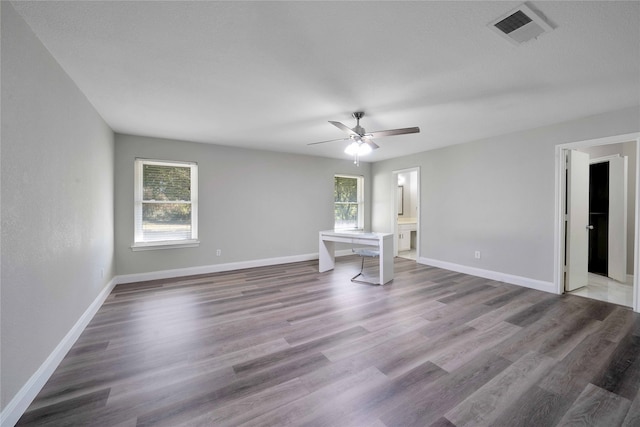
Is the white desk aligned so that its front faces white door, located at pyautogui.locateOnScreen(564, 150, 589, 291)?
no

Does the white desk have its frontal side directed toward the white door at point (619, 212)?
no

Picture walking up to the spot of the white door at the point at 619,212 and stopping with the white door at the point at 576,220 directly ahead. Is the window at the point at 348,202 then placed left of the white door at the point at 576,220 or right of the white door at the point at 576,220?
right

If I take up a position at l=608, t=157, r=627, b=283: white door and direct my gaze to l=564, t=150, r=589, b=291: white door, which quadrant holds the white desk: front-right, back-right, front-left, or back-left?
front-right

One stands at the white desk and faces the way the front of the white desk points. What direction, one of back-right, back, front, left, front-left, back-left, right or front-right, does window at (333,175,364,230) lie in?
back-right

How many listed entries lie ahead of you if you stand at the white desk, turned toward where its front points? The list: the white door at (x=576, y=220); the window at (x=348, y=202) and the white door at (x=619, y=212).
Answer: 0
